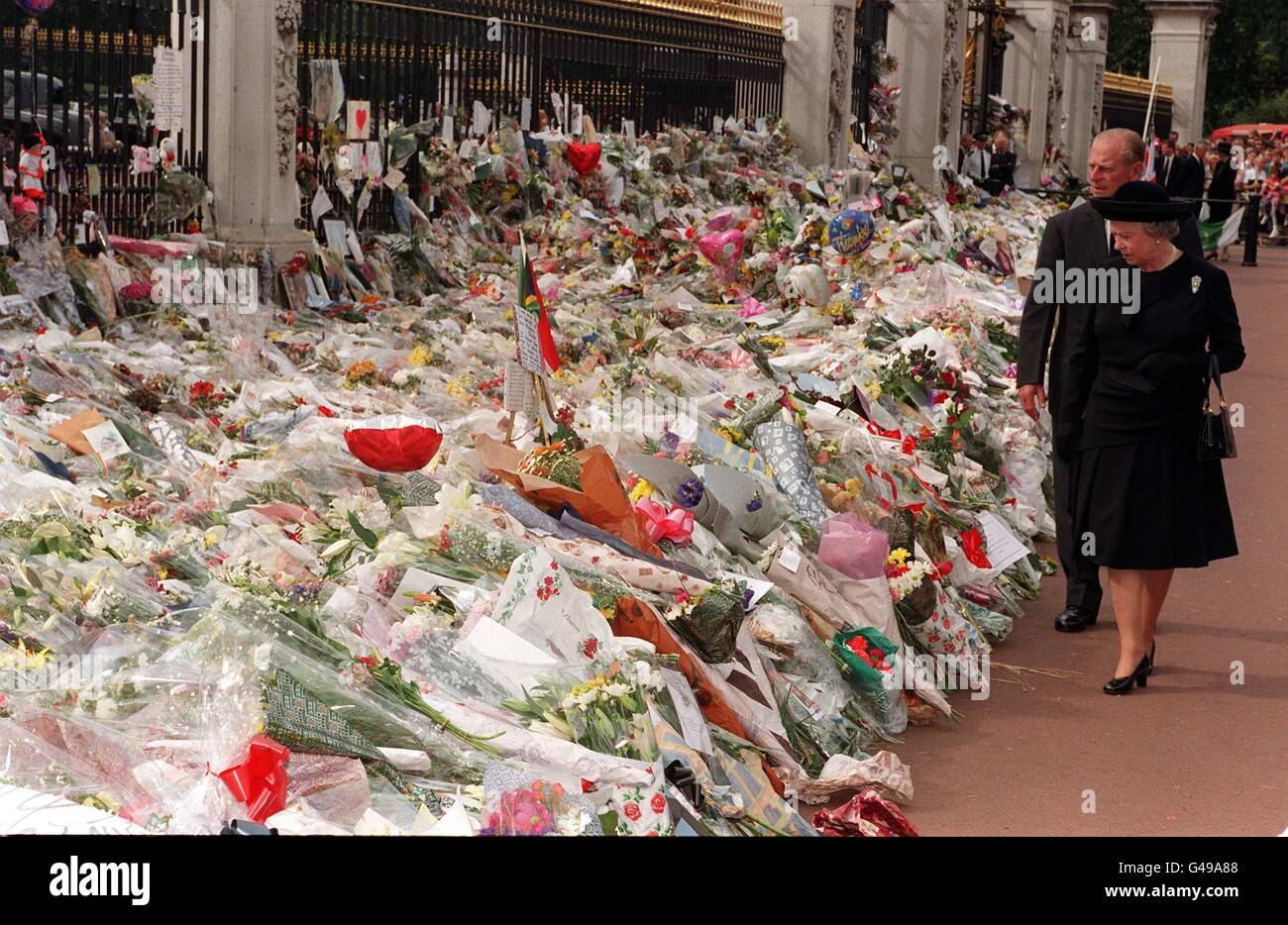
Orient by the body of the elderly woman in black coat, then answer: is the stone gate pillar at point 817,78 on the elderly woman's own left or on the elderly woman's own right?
on the elderly woman's own right

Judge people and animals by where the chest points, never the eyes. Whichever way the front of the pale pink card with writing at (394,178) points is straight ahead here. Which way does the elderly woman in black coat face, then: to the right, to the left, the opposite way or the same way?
to the right

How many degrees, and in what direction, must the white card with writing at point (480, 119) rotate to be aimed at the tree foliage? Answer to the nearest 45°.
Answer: approximately 135° to its left

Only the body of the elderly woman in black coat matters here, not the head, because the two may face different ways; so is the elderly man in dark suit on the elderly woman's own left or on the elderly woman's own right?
on the elderly woman's own right

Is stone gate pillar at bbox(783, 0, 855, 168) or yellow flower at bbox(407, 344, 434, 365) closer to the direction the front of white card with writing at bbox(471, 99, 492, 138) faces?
the yellow flower

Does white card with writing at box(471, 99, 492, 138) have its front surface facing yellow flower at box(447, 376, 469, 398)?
yes

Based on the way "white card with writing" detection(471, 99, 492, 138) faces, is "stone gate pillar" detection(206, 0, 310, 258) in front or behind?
in front

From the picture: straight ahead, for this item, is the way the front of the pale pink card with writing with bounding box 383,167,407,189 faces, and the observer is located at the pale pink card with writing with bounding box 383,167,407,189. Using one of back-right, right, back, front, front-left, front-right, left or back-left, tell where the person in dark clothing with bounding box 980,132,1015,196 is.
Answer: back-left

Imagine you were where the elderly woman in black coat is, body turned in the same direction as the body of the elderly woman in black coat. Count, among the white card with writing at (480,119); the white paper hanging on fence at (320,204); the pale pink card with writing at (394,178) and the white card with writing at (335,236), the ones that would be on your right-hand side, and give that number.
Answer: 4

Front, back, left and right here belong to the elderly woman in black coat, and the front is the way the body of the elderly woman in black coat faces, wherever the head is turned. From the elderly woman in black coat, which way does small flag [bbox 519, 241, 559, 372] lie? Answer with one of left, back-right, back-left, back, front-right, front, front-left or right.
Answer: front-right

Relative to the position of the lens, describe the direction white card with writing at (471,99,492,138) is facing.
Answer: facing the viewer

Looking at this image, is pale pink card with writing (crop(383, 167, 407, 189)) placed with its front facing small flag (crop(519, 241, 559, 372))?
yes

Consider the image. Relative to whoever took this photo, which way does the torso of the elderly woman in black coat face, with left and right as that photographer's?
facing the viewer and to the left of the viewer
